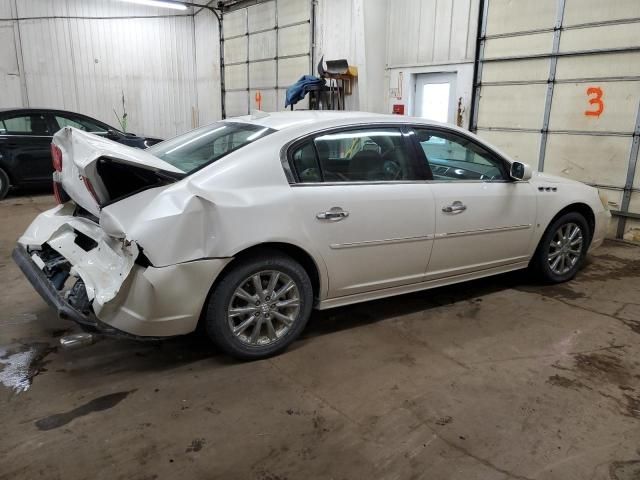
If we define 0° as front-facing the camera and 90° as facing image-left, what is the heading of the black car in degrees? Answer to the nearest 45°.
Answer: approximately 270°

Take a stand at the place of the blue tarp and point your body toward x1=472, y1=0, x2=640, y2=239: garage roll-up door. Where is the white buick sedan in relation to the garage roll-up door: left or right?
right

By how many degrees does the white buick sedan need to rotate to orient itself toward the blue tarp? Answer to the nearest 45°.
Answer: approximately 45° to its left

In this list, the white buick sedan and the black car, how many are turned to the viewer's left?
0

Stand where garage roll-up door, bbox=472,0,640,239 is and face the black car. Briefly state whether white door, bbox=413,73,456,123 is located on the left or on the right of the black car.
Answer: right

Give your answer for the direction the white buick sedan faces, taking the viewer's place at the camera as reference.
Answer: facing away from the viewer and to the right of the viewer

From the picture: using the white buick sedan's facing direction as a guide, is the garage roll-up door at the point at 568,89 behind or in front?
in front
